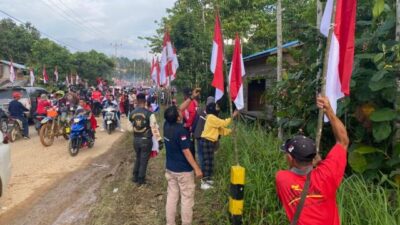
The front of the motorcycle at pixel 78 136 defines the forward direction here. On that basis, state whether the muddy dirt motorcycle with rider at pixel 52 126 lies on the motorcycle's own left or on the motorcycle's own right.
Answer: on the motorcycle's own right

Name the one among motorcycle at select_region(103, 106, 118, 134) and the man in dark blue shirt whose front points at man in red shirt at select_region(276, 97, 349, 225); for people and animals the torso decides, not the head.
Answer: the motorcycle

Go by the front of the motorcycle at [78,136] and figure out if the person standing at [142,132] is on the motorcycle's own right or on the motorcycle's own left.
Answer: on the motorcycle's own left

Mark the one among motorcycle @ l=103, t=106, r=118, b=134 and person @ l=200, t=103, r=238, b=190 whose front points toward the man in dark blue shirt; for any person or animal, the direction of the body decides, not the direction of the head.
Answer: the motorcycle

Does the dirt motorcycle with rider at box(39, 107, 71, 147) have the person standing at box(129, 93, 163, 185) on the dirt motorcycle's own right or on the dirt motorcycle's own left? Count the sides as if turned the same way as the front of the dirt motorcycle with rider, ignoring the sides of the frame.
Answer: on the dirt motorcycle's own left
